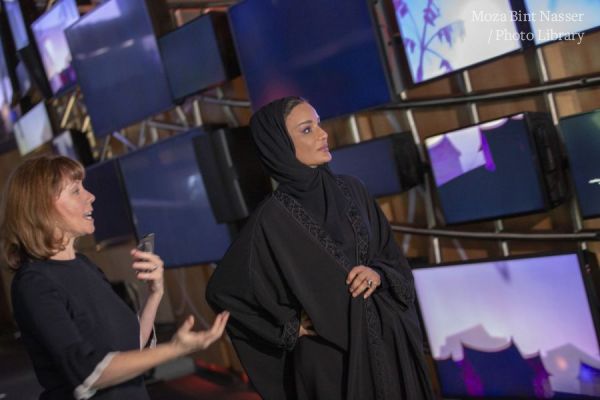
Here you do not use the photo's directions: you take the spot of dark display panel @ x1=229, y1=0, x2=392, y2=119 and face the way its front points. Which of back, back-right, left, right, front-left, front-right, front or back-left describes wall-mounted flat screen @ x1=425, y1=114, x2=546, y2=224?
front-left

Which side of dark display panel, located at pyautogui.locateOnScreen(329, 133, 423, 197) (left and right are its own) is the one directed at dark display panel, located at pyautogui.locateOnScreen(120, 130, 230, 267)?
right

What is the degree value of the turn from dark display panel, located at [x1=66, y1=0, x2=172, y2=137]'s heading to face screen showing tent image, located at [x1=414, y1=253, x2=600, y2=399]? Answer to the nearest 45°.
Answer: approximately 45° to its left

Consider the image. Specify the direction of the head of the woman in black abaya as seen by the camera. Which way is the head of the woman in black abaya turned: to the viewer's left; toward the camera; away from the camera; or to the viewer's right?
to the viewer's right

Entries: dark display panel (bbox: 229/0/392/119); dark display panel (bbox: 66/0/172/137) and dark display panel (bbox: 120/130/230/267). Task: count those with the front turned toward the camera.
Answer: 3

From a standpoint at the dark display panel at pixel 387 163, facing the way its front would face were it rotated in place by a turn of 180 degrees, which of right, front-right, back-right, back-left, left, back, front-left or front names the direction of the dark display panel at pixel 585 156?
right

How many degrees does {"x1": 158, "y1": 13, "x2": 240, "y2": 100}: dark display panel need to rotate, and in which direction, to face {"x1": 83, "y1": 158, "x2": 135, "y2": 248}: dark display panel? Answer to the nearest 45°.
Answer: approximately 90° to its right

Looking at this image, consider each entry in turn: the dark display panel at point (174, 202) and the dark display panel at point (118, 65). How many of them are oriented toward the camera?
2

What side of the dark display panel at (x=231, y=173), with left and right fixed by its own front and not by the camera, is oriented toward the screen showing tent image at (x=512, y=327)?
left

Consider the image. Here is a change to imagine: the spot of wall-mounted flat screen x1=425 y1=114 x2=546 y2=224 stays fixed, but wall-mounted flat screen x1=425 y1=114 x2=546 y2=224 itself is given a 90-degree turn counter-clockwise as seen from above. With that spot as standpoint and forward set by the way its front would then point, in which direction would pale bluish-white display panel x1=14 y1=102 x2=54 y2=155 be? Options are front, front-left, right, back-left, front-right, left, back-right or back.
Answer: back

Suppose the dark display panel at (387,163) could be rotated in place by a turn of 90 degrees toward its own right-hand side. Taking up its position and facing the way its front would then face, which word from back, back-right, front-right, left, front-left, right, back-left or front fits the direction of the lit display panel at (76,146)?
front
